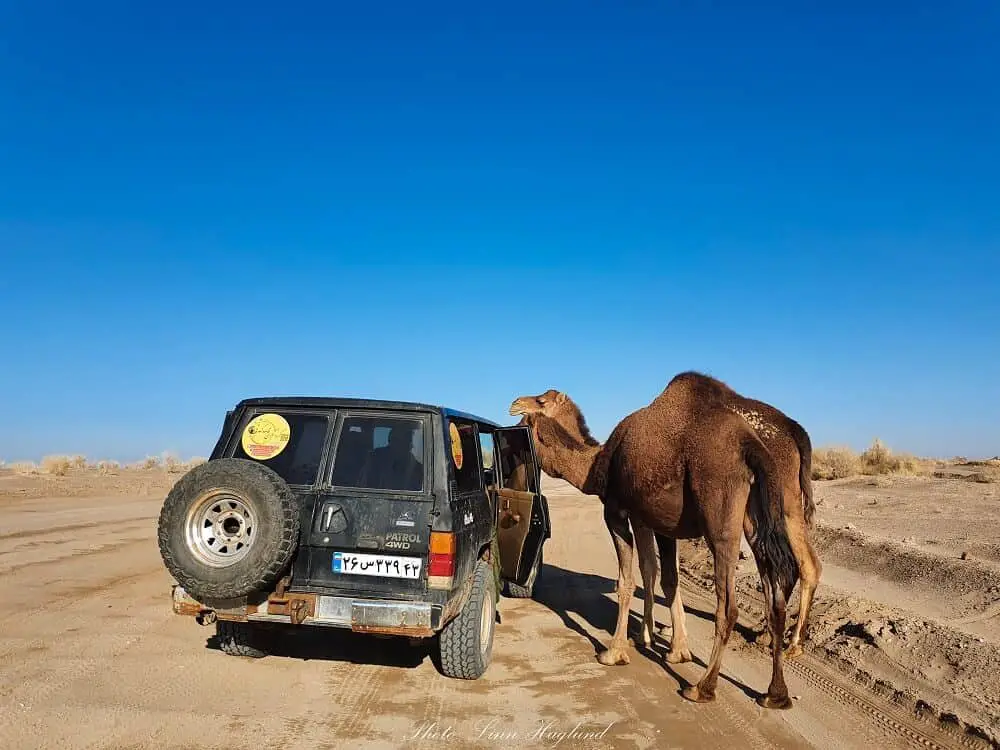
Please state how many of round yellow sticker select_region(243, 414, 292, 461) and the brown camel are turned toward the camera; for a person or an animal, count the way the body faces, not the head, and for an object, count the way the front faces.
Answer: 1

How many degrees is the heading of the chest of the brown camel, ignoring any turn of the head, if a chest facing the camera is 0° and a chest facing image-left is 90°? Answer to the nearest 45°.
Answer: approximately 135°

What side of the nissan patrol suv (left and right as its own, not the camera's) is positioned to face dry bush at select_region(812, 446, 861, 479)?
front

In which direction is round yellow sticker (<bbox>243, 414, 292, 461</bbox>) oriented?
toward the camera

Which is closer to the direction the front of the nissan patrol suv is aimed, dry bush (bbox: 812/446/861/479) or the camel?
the dry bush

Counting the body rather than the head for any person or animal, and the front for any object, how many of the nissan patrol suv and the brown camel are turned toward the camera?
0

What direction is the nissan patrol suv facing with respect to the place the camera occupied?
facing away from the viewer and to the right of the viewer

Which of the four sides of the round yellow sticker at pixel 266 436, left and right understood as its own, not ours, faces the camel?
left

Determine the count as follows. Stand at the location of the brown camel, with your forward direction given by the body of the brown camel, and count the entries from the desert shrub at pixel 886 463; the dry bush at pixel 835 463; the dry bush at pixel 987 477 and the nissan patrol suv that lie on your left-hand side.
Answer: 1

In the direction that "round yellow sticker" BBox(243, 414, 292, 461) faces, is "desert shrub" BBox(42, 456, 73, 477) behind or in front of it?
behind

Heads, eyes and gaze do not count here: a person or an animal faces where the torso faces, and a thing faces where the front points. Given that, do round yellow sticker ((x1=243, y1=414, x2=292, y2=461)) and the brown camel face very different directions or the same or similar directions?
very different directions

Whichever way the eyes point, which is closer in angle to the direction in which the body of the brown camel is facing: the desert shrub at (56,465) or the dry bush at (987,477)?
the desert shrub

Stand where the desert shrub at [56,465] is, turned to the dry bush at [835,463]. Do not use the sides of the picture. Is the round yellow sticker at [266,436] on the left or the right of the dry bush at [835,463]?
right

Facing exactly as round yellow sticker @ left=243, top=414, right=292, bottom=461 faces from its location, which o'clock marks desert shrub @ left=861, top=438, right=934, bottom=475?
The desert shrub is roughly at 8 o'clock from the round yellow sticker.
